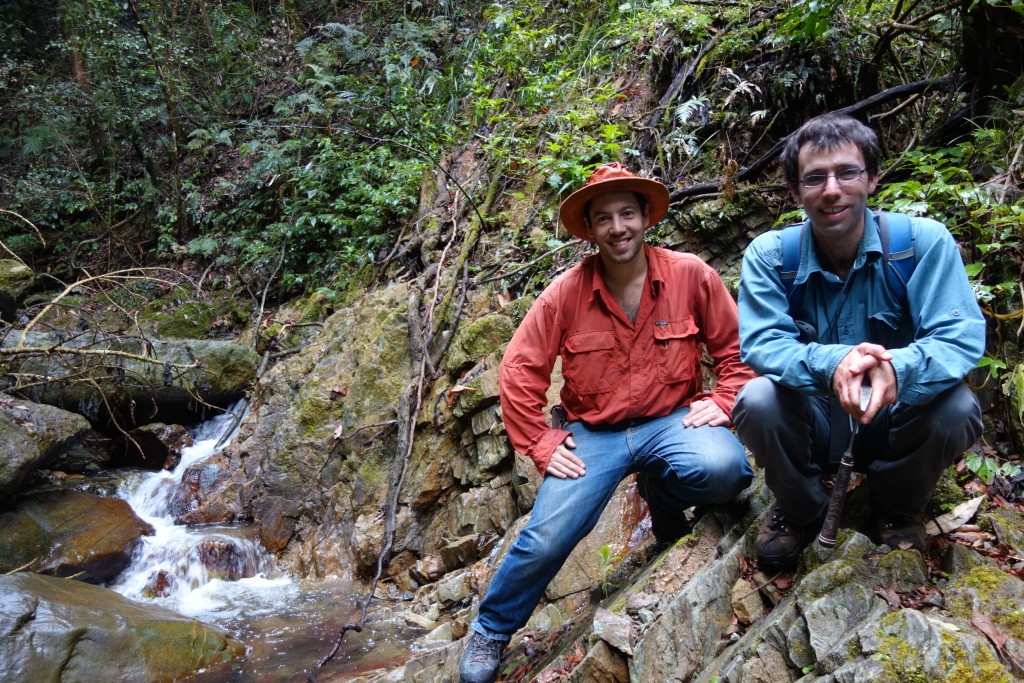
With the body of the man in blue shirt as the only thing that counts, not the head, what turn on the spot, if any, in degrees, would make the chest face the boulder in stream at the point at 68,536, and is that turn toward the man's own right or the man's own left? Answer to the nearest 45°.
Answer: approximately 90° to the man's own right

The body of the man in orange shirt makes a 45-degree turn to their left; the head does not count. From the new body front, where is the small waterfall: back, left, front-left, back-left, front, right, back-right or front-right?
back

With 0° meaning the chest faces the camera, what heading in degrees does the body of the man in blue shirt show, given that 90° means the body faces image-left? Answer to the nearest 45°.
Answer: approximately 0°

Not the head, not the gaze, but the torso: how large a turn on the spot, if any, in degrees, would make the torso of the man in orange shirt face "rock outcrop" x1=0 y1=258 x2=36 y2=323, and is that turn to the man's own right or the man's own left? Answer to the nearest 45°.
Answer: approximately 135° to the man's own right

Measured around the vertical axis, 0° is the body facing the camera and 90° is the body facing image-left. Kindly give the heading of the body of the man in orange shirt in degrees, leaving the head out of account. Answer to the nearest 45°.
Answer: approximately 0°

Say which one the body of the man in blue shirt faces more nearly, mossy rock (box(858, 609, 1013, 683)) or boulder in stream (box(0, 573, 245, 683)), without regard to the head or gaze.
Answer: the mossy rock

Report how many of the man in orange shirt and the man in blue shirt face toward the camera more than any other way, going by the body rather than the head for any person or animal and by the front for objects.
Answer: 2
